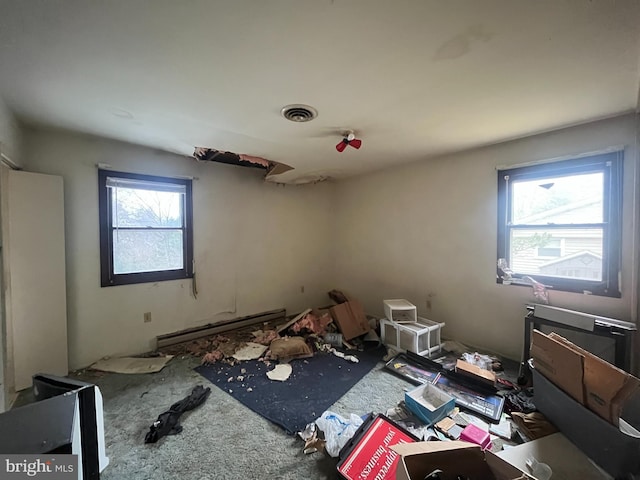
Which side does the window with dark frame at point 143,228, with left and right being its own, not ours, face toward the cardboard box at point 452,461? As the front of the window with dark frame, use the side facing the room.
front

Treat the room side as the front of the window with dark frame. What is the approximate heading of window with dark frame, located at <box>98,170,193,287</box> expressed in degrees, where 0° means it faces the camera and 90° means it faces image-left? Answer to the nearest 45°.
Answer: approximately 315°

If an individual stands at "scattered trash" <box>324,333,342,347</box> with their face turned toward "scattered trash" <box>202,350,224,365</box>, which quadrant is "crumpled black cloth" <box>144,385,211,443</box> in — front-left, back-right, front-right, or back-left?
front-left

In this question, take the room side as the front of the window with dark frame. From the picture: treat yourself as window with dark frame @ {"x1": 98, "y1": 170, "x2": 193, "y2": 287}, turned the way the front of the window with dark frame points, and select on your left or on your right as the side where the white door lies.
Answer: on your right

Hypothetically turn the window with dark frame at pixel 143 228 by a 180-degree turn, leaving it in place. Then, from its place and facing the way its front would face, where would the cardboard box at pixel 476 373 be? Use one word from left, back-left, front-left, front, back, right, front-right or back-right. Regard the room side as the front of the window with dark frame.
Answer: back

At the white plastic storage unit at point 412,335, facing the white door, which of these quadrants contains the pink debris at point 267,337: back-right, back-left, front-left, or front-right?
front-right

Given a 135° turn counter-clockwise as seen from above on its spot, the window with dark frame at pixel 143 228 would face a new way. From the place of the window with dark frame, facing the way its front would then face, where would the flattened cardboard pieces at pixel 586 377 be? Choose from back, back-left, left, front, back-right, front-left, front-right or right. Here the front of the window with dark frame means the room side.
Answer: back-right

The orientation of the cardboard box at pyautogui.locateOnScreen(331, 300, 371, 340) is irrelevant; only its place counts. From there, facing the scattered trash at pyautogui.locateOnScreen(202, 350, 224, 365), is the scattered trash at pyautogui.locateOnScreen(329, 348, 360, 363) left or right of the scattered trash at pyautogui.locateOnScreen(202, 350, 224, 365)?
left
